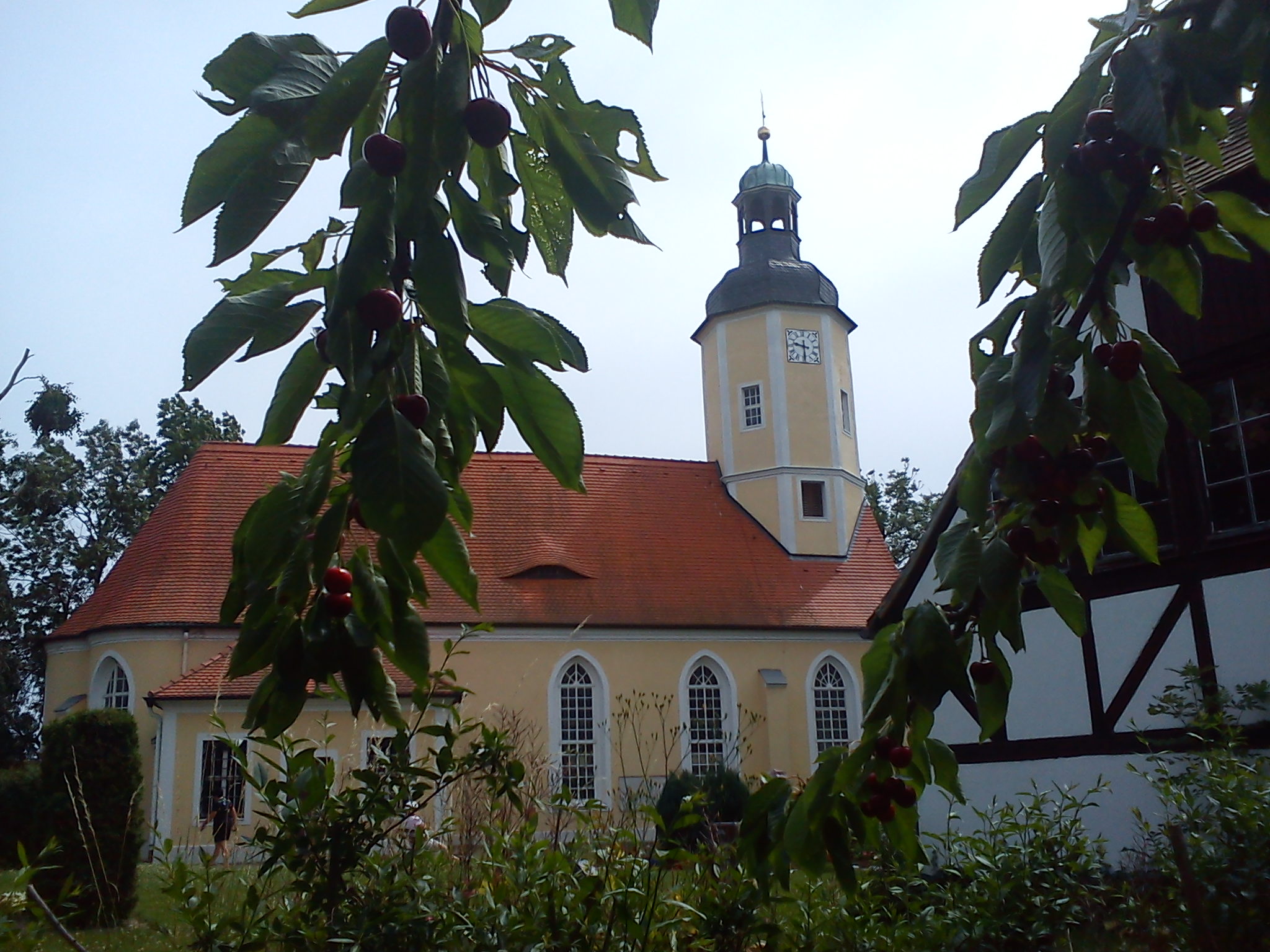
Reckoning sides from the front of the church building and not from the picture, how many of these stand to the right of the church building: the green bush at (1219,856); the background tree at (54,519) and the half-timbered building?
2

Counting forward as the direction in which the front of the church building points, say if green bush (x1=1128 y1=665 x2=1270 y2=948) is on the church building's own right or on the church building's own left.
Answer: on the church building's own right

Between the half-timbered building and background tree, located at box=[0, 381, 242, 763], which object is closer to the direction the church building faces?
the half-timbered building

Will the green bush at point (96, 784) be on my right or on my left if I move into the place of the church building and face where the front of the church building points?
on my right

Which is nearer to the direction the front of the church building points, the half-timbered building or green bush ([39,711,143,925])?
the half-timbered building

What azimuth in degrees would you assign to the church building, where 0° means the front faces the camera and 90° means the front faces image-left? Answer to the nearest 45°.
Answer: approximately 270°

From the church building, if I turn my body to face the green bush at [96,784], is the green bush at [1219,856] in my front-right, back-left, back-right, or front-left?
front-left
